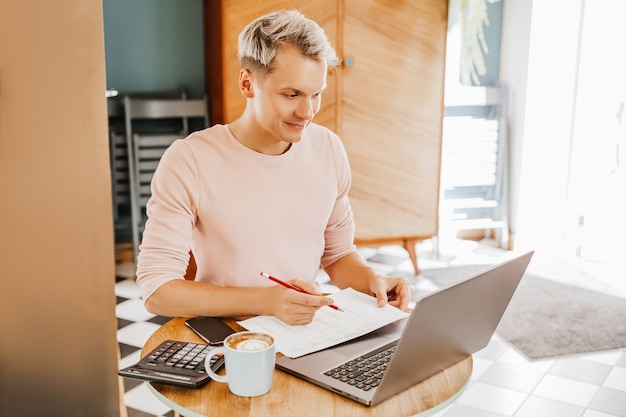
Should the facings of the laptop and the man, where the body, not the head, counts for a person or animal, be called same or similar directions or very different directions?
very different directions

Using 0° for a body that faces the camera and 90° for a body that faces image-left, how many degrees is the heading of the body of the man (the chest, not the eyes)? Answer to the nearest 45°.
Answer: approximately 315°

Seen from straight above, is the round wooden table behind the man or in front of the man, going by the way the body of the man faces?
in front

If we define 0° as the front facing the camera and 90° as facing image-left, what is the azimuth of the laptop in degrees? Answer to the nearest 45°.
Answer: approximately 135°
